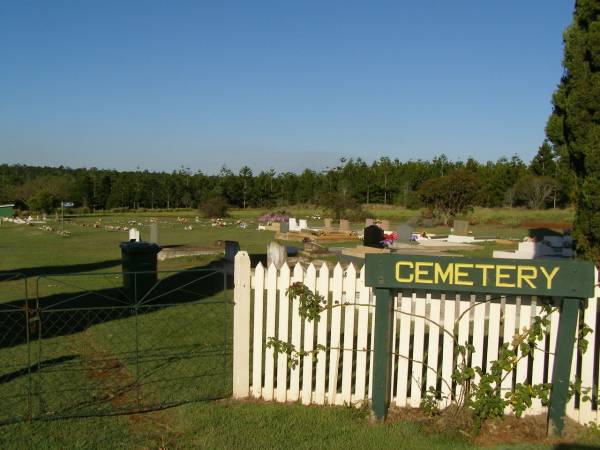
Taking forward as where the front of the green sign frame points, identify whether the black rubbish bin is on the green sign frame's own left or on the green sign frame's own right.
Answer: on the green sign frame's own right

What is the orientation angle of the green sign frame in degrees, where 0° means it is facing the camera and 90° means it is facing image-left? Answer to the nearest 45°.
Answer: approximately 0°

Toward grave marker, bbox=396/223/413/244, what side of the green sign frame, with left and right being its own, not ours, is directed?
back

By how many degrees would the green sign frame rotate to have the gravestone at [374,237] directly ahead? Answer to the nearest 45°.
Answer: approximately 180°

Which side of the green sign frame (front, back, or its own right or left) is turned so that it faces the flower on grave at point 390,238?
back

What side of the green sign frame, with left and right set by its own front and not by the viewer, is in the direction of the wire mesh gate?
right

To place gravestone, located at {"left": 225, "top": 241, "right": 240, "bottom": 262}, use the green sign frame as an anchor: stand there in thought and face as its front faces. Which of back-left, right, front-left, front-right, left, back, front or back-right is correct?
back-right

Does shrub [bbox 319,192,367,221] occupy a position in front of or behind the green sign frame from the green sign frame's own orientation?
behind

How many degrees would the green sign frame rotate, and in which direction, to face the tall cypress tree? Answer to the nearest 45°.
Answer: approximately 180°
